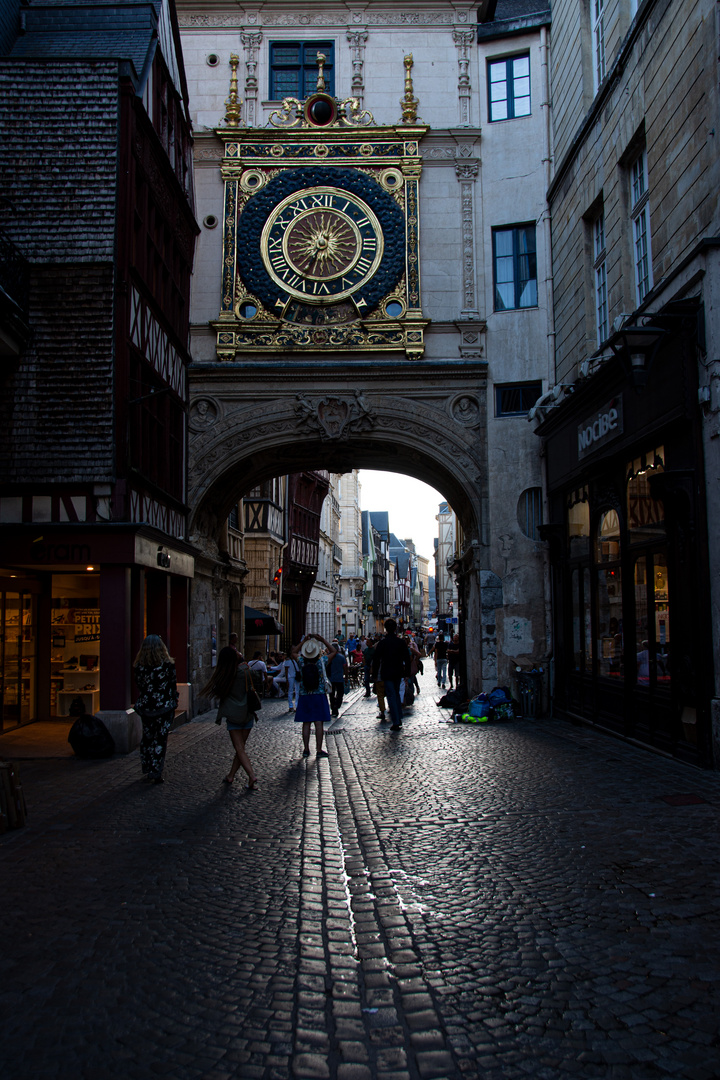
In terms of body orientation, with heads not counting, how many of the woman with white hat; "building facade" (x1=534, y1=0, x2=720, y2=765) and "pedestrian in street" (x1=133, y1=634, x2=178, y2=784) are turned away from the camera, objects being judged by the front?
2

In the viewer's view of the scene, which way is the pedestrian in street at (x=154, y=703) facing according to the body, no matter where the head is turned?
away from the camera

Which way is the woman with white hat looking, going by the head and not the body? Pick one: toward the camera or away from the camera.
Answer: away from the camera

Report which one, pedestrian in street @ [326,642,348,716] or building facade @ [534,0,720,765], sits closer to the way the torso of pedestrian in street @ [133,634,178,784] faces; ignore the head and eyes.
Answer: the pedestrian in street

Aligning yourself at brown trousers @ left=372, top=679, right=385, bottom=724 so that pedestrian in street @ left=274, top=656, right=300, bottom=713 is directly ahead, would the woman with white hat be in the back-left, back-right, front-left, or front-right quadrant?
back-left

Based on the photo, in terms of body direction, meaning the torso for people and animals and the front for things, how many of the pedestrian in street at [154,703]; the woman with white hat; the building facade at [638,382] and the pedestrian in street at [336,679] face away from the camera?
3

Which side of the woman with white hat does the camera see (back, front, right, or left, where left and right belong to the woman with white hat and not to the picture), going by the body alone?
back

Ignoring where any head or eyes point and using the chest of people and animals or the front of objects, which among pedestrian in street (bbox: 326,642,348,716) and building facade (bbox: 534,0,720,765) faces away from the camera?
the pedestrian in street

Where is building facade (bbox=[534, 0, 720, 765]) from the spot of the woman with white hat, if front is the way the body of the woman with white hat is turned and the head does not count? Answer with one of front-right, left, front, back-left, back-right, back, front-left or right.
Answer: right

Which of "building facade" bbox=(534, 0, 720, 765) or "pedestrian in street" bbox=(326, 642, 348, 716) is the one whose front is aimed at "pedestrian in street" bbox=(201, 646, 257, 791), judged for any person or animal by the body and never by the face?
the building facade

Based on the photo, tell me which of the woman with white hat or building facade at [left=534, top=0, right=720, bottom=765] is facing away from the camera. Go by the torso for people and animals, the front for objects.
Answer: the woman with white hat

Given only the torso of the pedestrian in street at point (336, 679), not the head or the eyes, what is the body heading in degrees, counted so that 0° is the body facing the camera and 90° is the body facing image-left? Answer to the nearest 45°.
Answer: approximately 180°
